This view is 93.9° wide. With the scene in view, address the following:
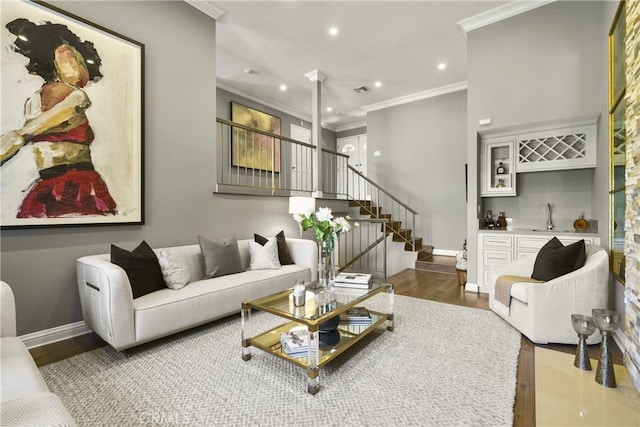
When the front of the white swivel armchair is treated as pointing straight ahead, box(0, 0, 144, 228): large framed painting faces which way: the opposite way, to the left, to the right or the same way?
the opposite way

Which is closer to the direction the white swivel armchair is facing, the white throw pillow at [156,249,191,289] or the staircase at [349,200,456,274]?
the white throw pillow

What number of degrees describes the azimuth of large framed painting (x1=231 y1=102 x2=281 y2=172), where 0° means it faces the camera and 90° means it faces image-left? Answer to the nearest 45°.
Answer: approximately 315°

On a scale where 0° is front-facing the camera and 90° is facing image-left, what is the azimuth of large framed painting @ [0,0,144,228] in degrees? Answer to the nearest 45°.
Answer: approximately 315°

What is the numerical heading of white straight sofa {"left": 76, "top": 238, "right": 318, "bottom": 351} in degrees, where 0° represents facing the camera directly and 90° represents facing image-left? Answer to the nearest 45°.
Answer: approximately 315°

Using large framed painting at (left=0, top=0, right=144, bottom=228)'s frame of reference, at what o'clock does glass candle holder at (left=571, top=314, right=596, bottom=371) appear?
The glass candle holder is roughly at 12 o'clock from the large framed painting.

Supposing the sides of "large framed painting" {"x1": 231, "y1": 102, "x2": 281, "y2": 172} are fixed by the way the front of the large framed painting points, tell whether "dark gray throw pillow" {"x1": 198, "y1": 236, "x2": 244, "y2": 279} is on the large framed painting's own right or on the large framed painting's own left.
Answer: on the large framed painting's own right

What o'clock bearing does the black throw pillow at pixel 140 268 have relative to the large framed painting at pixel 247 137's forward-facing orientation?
The black throw pillow is roughly at 2 o'clock from the large framed painting.
